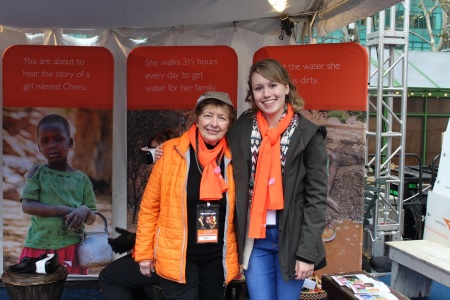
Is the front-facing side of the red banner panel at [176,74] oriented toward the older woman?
yes

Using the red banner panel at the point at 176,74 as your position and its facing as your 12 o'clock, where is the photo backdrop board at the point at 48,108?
The photo backdrop board is roughly at 3 o'clock from the red banner panel.

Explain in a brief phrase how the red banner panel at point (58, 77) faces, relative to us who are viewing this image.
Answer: facing the viewer

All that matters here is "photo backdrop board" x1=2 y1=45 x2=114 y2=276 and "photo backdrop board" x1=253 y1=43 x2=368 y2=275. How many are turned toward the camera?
2

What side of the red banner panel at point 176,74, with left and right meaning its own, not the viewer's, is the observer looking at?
front

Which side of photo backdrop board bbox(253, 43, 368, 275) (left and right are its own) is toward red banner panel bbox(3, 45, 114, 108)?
right

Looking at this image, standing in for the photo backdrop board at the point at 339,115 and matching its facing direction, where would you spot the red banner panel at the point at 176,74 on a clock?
The red banner panel is roughly at 3 o'clock from the photo backdrop board.

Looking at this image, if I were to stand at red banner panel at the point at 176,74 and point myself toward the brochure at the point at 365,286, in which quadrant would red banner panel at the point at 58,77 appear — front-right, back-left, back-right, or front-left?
back-right

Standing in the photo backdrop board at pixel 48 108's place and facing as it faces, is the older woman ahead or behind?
ahead

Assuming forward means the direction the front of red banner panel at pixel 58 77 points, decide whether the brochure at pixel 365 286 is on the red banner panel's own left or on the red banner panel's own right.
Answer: on the red banner panel's own left

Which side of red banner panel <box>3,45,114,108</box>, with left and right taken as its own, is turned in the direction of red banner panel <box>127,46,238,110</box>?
left

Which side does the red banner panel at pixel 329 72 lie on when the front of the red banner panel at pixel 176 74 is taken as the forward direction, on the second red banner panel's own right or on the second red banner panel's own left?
on the second red banner panel's own left
